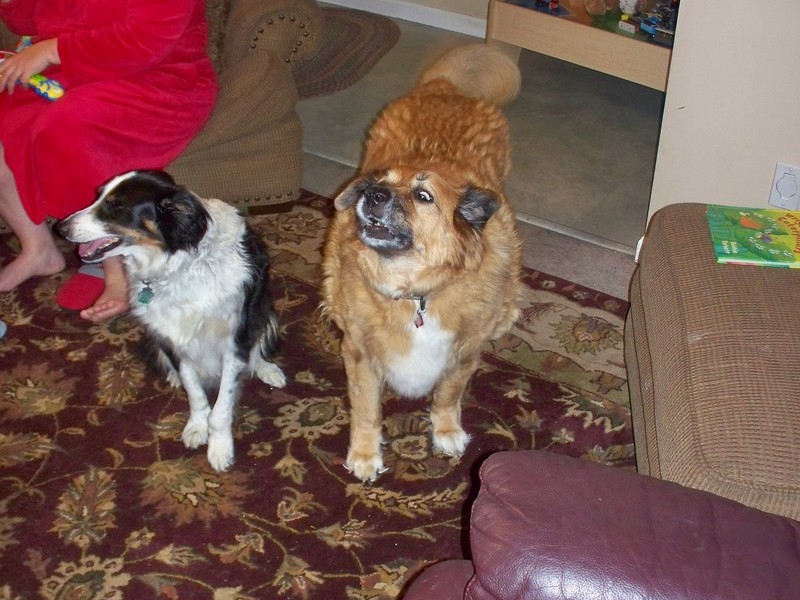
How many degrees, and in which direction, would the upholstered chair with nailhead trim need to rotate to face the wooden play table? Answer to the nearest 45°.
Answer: approximately 90° to its left

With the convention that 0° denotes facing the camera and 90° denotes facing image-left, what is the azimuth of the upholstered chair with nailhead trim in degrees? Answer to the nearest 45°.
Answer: approximately 0°

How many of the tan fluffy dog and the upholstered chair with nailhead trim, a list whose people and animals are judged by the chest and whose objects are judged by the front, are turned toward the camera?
2

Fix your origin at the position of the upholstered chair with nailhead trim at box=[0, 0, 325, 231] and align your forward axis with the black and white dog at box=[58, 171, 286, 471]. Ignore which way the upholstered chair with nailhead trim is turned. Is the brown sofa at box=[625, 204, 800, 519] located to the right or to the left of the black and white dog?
left

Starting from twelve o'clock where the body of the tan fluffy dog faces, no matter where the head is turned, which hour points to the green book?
The green book is roughly at 9 o'clock from the tan fluffy dog.

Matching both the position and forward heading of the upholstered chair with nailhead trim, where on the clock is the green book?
The green book is roughly at 11 o'clock from the upholstered chair with nailhead trim.
